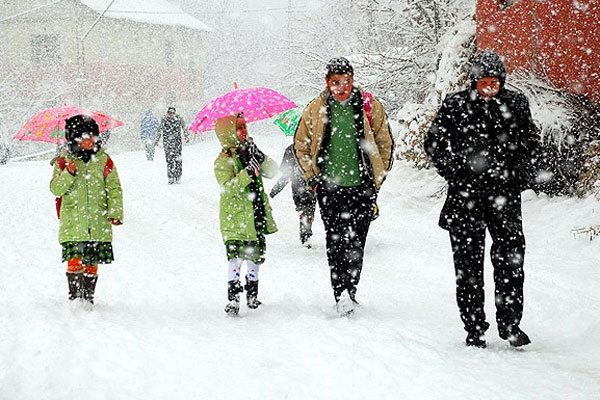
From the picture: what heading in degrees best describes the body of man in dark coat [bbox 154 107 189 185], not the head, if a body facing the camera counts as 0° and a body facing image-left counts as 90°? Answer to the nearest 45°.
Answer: approximately 0°

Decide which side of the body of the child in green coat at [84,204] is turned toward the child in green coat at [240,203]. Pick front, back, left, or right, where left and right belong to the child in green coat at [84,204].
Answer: left

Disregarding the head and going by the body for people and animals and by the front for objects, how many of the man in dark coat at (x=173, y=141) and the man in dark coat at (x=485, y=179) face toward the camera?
2

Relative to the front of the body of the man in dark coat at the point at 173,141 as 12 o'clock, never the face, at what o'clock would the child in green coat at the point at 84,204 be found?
The child in green coat is roughly at 12 o'clock from the man in dark coat.

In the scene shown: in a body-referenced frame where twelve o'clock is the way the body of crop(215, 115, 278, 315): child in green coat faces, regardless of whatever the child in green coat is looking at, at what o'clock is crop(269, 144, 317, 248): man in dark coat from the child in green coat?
The man in dark coat is roughly at 8 o'clock from the child in green coat.

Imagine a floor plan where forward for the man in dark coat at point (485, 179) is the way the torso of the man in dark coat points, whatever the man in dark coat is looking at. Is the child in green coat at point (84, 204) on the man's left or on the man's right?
on the man's right
